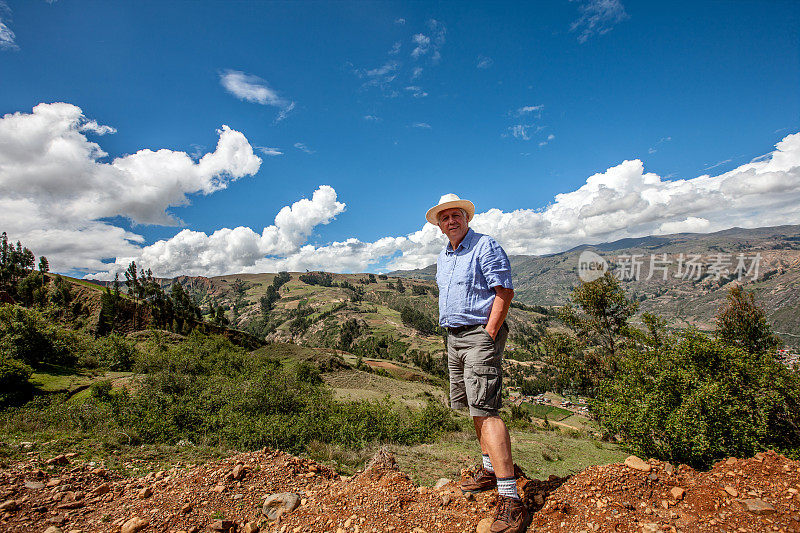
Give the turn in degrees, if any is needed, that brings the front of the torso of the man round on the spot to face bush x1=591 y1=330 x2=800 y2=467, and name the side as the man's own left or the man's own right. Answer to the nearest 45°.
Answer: approximately 180°

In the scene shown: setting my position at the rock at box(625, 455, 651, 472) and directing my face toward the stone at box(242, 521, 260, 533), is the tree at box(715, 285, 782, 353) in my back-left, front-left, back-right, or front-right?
back-right

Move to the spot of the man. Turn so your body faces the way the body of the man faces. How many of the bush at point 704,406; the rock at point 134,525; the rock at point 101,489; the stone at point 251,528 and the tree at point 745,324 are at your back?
2

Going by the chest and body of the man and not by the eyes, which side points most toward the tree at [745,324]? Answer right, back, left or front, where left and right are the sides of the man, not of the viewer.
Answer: back

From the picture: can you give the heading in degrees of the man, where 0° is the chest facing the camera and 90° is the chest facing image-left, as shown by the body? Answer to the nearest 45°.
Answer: approximately 45°

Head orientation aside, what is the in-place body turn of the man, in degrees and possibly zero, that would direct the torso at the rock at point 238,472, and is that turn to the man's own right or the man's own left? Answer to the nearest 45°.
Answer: approximately 45° to the man's own right

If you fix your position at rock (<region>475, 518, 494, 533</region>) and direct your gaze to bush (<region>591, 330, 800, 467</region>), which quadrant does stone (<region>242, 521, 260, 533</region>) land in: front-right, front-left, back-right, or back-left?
back-left

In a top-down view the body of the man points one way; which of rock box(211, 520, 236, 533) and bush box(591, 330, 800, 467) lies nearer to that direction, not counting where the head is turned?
the rock

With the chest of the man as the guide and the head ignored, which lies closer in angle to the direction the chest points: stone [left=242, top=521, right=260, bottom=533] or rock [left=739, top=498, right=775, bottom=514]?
the stone

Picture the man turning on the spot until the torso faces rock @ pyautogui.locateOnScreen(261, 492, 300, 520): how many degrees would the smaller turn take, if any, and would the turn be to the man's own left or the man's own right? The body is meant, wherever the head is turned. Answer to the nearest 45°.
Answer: approximately 45° to the man's own right
